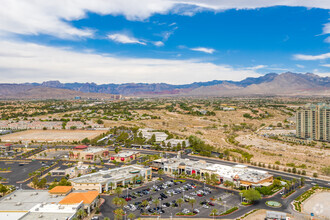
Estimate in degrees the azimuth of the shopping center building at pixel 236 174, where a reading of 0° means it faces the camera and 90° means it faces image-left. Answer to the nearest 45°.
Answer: approximately 45°

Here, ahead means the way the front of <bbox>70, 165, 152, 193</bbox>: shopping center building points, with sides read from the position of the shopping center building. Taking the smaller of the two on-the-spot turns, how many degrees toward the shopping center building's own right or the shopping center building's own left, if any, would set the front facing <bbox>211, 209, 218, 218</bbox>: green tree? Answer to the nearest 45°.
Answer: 0° — it already faces it

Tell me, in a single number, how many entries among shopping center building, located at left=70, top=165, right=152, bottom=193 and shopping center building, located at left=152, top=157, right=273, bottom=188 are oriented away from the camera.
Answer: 0

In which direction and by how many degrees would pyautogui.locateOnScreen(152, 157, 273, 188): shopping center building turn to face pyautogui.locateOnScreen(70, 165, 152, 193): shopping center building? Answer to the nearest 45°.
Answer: approximately 45° to its right

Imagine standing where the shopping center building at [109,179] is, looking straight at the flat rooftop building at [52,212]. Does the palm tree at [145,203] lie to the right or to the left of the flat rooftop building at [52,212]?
left

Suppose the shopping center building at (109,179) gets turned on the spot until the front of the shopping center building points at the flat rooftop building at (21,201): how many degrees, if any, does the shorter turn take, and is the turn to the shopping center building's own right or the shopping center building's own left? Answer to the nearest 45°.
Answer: approximately 90° to the shopping center building's own right

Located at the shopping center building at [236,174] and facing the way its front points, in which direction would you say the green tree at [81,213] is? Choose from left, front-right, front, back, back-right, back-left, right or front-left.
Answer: front
